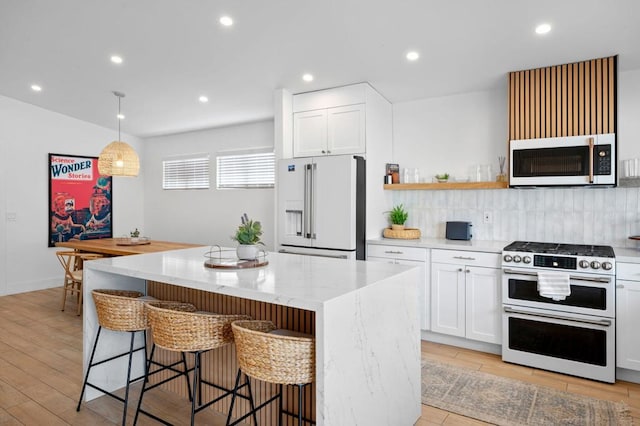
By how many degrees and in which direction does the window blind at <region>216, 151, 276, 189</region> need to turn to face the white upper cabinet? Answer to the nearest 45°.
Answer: approximately 90° to its left

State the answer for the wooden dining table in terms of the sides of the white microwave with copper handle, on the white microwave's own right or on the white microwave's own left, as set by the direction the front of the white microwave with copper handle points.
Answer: on the white microwave's own right

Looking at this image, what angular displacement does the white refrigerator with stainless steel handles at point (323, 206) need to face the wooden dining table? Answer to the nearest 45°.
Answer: approximately 45° to its right

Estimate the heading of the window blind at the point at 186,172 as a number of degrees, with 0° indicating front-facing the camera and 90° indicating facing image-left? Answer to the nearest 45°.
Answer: approximately 45°

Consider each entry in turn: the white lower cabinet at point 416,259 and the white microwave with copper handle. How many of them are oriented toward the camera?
2

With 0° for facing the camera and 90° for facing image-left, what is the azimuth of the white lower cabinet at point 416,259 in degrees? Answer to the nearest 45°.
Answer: approximately 0°
